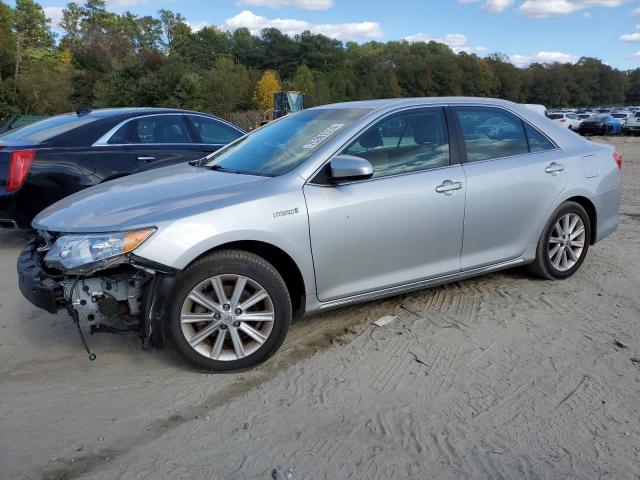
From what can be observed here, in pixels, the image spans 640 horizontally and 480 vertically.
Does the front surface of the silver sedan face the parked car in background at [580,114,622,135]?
no

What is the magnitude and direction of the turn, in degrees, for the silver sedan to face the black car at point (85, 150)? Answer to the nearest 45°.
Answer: approximately 90° to its right

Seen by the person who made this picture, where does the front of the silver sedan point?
facing the viewer and to the left of the viewer

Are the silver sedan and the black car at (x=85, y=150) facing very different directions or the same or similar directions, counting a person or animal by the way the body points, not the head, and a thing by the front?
very different directions

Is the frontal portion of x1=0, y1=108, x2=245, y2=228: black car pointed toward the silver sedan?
no

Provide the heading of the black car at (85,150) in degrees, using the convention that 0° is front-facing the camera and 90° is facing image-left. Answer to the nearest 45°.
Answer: approximately 225°

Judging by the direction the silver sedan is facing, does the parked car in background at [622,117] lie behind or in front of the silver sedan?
behind
